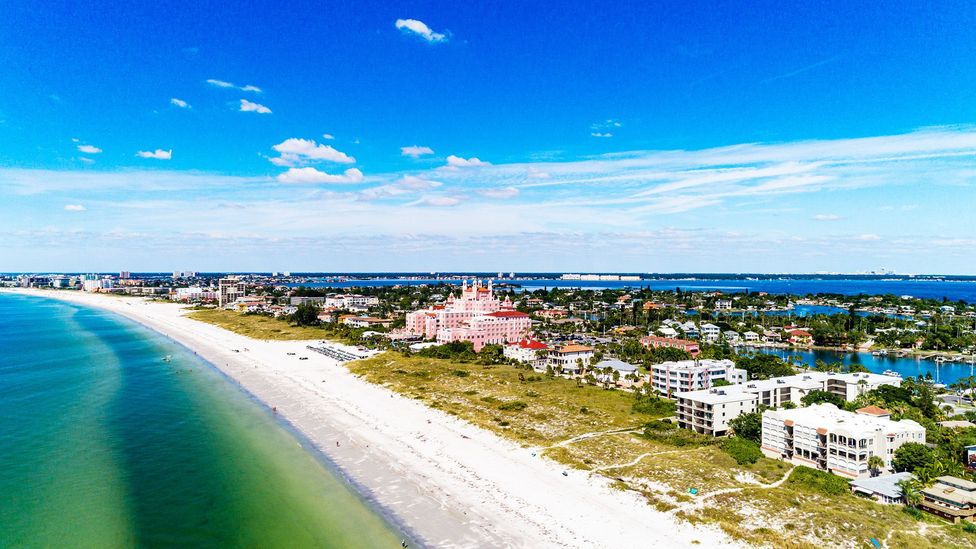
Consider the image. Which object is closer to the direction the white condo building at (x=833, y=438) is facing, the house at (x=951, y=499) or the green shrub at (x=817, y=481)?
the green shrub

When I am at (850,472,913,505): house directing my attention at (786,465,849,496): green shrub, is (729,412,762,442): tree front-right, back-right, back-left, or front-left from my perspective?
front-right

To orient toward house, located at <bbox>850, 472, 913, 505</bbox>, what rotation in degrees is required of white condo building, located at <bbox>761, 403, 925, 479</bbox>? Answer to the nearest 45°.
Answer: approximately 90° to its left

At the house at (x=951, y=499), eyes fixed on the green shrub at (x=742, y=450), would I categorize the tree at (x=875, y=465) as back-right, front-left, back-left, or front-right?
front-right

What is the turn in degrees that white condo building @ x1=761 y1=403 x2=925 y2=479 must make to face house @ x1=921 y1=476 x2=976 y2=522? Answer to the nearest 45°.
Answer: approximately 90° to its left

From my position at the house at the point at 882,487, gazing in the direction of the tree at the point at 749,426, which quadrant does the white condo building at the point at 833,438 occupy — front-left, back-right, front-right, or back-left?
front-right

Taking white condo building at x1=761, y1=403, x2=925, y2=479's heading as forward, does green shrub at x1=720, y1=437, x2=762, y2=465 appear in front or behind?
in front

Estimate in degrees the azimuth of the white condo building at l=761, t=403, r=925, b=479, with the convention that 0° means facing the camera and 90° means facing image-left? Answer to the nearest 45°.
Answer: approximately 45°

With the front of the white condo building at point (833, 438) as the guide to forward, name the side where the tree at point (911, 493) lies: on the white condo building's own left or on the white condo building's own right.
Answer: on the white condo building's own left

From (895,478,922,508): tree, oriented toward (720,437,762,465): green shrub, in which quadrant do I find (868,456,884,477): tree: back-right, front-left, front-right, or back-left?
front-right

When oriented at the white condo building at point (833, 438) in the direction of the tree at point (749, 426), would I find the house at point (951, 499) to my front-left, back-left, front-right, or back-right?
back-left

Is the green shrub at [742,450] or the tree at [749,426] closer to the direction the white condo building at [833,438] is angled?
the green shrub
